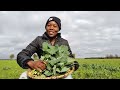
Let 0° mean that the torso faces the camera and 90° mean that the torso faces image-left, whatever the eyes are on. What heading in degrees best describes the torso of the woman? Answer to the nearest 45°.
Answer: approximately 0°
